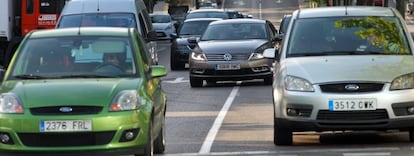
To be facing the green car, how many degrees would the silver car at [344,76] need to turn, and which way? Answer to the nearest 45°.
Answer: approximately 45° to its right

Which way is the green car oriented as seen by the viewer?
toward the camera

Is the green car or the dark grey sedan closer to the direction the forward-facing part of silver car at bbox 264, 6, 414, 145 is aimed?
the green car

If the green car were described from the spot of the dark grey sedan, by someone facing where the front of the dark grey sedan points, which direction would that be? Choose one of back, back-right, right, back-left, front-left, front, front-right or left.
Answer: front

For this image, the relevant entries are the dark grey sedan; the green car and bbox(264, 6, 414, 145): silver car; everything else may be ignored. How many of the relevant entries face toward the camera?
3

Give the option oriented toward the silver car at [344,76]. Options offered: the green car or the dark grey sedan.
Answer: the dark grey sedan

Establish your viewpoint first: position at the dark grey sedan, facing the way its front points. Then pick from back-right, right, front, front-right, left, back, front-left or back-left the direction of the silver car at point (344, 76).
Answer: front

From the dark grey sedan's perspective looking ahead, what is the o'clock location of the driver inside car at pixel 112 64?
The driver inside car is roughly at 12 o'clock from the dark grey sedan.

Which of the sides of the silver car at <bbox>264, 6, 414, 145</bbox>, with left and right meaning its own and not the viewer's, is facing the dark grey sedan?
back

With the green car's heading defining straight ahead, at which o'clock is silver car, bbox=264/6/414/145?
The silver car is roughly at 8 o'clock from the green car.

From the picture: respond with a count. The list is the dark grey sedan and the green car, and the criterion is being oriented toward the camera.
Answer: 2

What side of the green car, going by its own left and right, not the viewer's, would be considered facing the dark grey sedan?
back
